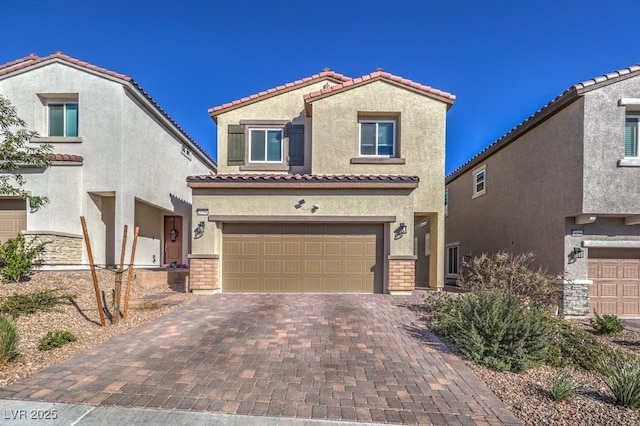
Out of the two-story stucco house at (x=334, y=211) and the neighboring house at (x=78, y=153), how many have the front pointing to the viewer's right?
0

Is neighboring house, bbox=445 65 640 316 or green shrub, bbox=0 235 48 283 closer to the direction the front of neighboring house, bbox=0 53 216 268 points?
the green shrub

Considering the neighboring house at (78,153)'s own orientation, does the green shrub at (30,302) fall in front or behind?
in front

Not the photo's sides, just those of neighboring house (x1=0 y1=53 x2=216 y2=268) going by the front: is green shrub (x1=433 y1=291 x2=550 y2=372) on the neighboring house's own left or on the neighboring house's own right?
on the neighboring house's own left

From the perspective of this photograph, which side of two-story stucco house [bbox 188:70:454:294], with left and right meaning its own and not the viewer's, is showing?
front

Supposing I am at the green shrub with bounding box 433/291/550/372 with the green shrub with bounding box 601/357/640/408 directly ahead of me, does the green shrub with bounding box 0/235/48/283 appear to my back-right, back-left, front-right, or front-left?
back-right

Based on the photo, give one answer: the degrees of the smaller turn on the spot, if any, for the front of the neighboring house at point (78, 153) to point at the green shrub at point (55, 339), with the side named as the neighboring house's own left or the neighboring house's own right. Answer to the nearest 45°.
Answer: approximately 45° to the neighboring house's own left

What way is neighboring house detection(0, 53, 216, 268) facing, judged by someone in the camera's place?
facing the viewer and to the left of the viewer

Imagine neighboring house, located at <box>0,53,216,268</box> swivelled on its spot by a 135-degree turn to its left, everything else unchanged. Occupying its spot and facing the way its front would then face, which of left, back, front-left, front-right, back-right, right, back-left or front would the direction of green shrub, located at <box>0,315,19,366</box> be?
right

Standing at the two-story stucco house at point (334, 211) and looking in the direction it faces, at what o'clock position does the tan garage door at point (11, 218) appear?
The tan garage door is roughly at 3 o'clock from the two-story stucco house.

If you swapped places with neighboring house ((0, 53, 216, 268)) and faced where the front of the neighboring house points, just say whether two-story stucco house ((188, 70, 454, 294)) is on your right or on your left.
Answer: on your left

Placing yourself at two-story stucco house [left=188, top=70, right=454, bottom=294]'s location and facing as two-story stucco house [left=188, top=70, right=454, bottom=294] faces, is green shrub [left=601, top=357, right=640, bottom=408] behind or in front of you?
in front
